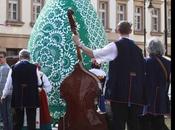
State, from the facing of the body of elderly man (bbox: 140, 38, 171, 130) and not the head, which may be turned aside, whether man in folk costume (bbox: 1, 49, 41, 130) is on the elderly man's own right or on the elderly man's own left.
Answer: on the elderly man's own left

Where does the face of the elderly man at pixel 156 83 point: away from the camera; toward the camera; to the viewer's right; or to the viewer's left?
away from the camera

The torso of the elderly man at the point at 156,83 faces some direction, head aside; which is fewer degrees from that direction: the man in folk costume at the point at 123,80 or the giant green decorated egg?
the giant green decorated egg

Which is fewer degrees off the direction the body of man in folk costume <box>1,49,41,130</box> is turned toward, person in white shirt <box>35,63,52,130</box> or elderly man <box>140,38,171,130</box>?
the person in white shirt

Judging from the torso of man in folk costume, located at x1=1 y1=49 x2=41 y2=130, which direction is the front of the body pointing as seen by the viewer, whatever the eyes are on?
away from the camera

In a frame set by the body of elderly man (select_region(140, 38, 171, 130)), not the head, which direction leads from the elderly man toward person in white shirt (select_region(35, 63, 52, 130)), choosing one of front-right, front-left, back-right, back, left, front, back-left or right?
front-left

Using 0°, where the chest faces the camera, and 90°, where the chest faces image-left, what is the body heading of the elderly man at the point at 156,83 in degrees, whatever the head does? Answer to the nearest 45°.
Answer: approximately 180°
